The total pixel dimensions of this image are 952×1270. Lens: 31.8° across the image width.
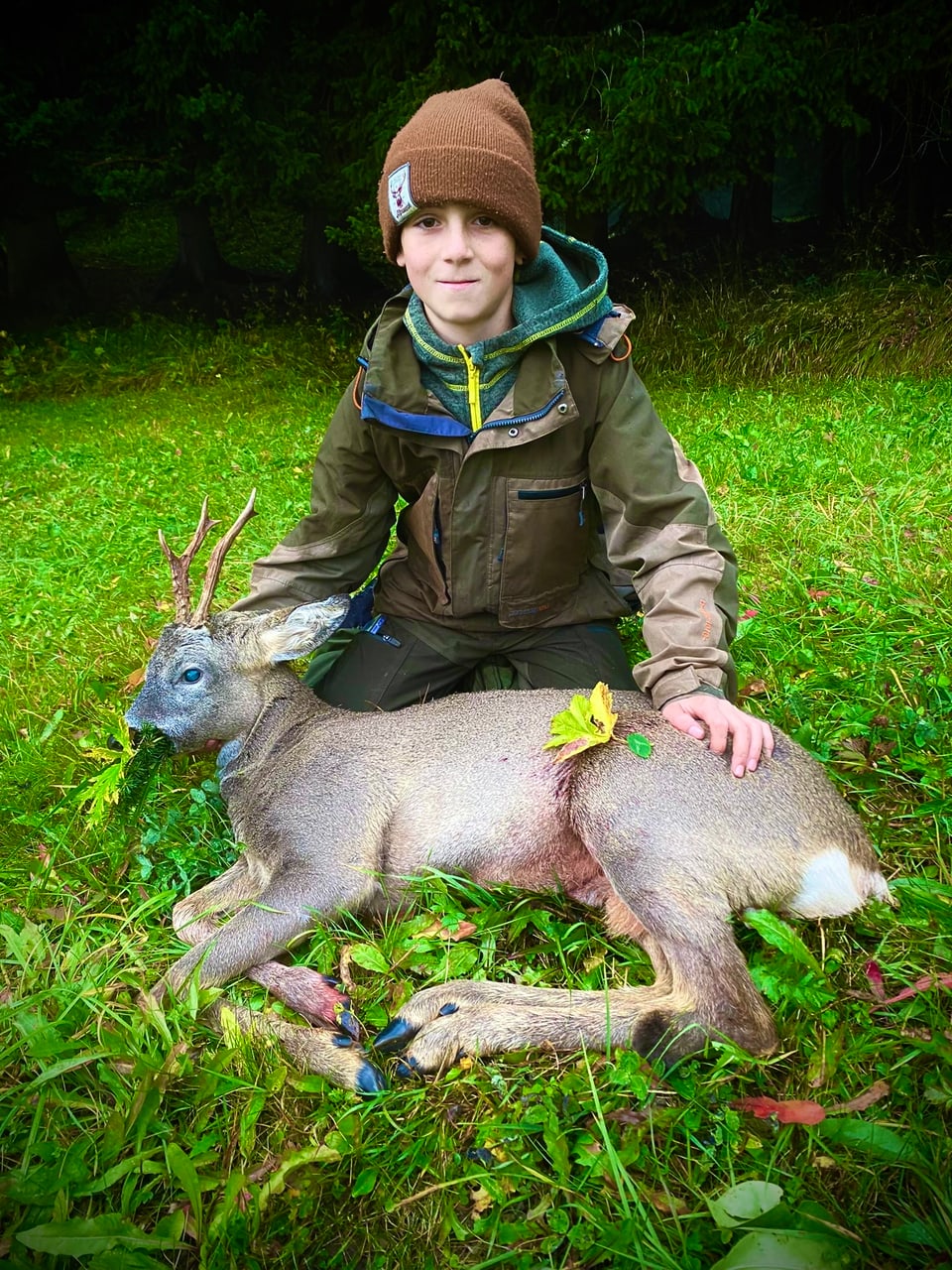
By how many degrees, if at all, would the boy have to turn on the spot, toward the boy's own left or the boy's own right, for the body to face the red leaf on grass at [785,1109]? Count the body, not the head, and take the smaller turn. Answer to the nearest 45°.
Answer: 0° — they already face it

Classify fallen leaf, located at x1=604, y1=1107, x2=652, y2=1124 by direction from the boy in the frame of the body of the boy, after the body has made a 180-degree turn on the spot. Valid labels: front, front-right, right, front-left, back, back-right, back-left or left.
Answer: back

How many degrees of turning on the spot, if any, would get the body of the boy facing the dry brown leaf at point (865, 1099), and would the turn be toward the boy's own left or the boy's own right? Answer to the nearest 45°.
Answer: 0° — they already face it

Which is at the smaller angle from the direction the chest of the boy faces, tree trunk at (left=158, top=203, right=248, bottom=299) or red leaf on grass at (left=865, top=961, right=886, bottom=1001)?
the red leaf on grass

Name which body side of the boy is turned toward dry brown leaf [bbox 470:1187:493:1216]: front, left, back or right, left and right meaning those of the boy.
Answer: front

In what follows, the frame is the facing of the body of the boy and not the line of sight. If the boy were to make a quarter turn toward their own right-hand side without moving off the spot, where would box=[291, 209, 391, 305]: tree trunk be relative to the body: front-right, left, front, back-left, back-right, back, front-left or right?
right

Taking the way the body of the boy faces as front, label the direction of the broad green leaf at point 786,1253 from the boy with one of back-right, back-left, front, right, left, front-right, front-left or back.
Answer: front

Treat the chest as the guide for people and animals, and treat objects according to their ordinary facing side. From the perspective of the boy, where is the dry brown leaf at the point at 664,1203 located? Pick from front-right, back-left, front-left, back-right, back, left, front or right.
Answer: front

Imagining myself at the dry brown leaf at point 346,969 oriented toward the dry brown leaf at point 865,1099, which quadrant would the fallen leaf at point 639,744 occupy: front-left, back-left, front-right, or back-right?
front-left

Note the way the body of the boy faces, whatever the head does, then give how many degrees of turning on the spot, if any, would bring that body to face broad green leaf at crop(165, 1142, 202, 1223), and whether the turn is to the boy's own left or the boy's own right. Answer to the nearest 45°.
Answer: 0° — they already face it

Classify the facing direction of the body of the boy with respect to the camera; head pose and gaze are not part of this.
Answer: toward the camera

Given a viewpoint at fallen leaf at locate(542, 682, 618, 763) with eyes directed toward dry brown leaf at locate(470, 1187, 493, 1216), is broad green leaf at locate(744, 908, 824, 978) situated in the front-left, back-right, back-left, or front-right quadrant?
front-left

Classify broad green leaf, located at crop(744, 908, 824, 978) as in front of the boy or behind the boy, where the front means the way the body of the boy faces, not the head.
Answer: in front

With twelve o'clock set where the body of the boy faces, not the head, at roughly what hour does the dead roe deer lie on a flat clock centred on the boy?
The dead roe deer is roughly at 12 o'clock from the boy.
